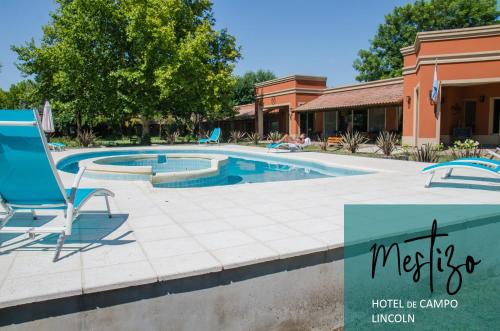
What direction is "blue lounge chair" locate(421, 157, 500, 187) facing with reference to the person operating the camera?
facing to the left of the viewer

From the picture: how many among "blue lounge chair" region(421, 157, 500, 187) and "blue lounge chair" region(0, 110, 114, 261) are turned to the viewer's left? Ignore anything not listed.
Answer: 1

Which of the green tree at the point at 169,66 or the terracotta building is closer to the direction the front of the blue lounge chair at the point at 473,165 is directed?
the green tree

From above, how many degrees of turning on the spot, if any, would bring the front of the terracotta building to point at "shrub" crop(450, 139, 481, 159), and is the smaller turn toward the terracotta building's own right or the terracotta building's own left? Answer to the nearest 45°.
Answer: approximately 45° to the terracotta building's own left

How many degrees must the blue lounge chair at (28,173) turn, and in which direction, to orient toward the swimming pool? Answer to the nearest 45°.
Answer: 0° — it already faces it

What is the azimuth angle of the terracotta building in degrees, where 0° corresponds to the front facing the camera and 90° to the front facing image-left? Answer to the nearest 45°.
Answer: approximately 45°

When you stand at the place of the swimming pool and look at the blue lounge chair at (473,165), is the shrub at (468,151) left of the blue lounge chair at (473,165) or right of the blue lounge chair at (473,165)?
left

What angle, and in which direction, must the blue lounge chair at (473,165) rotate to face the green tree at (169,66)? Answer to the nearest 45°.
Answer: approximately 45° to its right

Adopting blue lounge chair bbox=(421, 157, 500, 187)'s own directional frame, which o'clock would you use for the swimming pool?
The swimming pool is roughly at 1 o'clock from the blue lounge chair.

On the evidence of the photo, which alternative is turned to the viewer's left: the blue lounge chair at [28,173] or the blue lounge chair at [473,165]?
the blue lounge chair at [473,165]

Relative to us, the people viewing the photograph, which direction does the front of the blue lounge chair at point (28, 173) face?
facing away from the viewer and to the right of the viewer

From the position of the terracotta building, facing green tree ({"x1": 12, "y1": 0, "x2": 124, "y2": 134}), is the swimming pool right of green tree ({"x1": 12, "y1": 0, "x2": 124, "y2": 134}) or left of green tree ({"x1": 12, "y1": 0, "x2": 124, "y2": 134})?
left

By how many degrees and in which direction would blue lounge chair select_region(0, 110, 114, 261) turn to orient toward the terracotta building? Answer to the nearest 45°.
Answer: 0° — it already faces it
